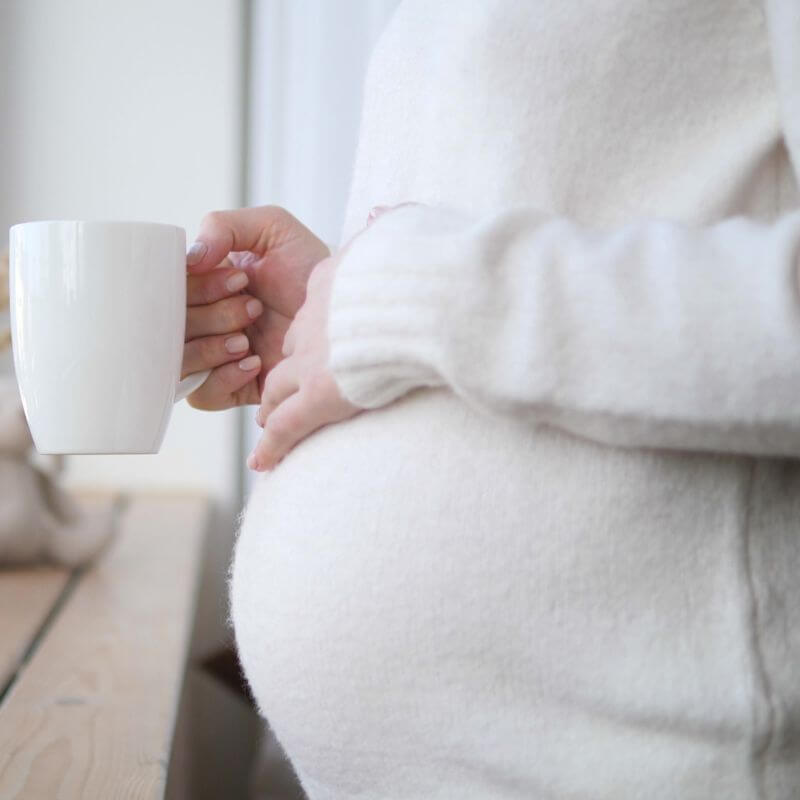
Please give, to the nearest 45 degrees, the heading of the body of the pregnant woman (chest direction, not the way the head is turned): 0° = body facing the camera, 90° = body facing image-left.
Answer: approximately 90°
